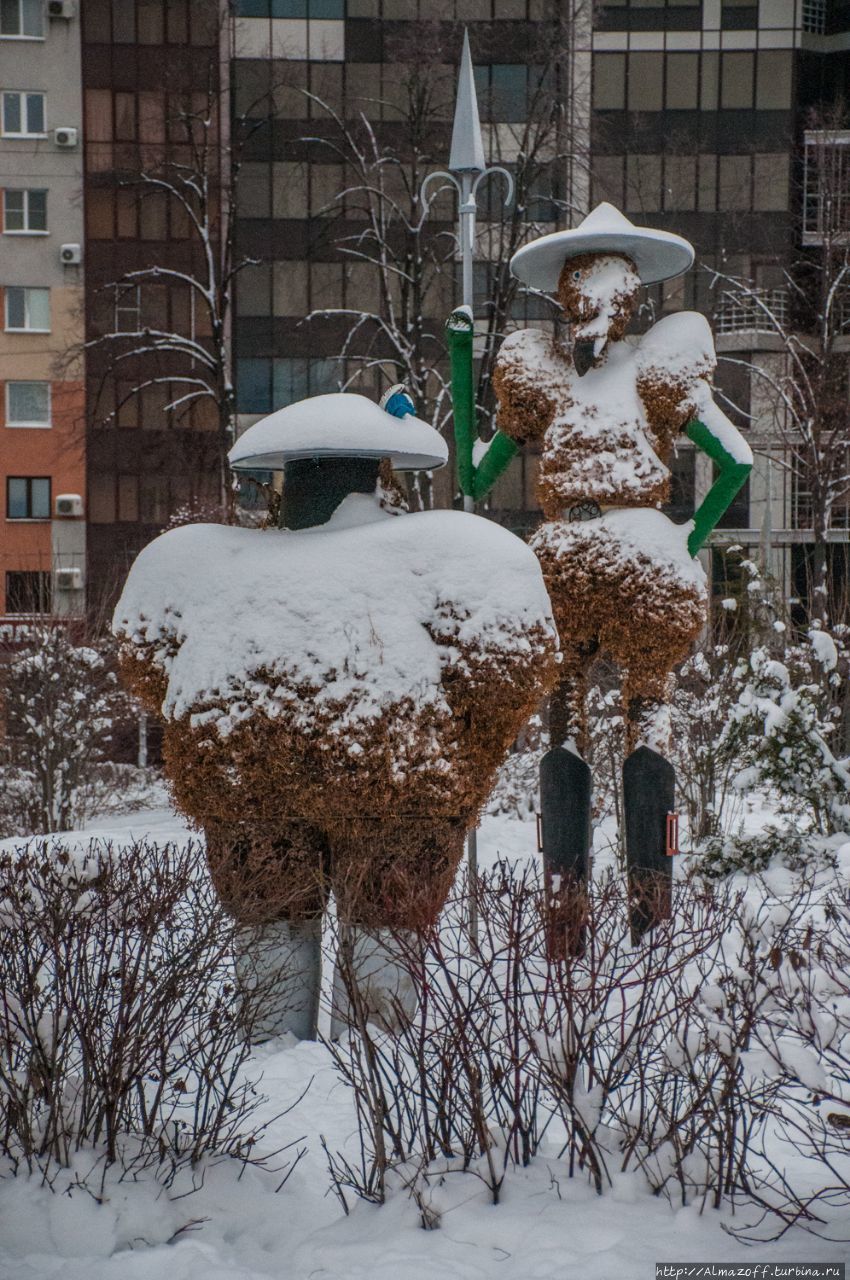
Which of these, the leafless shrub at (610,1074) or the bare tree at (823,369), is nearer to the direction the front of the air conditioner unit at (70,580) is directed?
the leafless shrub

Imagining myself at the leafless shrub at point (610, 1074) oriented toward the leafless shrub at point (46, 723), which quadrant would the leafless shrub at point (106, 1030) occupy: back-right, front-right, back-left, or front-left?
front-left

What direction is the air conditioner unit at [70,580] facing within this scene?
toward the camera

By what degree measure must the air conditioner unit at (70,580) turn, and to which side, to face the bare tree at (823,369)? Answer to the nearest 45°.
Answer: approximately 45° to its left

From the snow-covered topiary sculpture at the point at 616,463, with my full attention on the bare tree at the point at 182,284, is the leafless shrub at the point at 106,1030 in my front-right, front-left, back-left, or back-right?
back-left

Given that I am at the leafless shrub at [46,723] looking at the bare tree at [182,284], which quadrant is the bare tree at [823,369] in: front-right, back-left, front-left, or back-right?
front-right

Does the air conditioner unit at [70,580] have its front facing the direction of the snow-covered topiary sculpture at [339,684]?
yes

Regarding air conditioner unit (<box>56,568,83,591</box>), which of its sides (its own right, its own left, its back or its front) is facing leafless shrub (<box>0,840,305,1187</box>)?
front

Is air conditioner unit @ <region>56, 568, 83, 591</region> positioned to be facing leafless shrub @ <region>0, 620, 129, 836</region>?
yes

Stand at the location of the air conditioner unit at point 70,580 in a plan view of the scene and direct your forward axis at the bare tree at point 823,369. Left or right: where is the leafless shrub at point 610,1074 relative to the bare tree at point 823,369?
right

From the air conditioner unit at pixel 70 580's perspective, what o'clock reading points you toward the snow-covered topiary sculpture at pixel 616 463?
The snow-covered topiary sculpture is roughly at 12 o'clock from the air conditioner unit.

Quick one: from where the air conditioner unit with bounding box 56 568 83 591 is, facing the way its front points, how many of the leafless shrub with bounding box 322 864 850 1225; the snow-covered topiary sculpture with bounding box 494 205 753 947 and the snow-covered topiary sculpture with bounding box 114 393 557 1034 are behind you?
0

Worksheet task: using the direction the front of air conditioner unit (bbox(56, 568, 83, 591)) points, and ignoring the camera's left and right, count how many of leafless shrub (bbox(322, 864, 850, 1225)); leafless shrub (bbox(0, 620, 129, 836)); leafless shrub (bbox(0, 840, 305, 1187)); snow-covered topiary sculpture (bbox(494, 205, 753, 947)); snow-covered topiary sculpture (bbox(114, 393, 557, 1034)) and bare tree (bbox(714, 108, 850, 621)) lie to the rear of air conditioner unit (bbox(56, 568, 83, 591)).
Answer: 0

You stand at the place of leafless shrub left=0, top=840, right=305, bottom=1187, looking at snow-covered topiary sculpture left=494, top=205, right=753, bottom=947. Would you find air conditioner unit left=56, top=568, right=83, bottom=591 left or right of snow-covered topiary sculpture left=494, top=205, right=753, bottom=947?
left

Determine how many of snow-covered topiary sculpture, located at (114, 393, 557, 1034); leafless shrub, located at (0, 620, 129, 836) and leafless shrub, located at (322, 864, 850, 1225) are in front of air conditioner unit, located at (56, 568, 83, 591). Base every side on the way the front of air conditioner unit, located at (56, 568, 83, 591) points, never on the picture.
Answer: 3

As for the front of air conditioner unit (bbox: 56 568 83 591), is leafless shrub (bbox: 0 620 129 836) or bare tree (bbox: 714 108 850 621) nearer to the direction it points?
the leafless shrub

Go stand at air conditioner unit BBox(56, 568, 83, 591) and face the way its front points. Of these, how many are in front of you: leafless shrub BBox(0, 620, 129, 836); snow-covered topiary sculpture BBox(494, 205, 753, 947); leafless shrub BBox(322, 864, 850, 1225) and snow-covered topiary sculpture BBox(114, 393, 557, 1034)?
4
